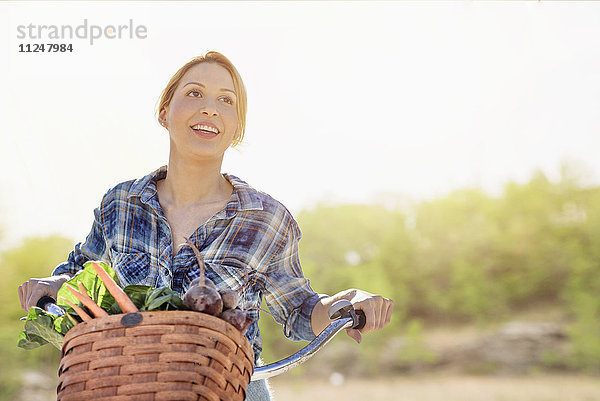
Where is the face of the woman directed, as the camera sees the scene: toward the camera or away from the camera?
toward the camera

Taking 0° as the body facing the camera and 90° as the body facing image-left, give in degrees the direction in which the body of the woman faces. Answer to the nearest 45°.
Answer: approximately 0°

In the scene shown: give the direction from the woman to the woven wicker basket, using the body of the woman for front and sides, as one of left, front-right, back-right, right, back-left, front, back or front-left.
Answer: front

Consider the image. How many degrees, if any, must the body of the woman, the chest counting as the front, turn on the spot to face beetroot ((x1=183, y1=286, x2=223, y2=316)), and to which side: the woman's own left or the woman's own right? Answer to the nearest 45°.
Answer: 0° — they already face it

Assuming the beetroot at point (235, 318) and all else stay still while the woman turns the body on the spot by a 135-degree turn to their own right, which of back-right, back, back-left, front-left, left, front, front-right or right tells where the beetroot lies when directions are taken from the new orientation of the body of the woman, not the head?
back-left

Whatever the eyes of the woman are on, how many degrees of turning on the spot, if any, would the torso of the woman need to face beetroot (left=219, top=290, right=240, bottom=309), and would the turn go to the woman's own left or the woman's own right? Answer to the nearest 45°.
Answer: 0° — they already face it
